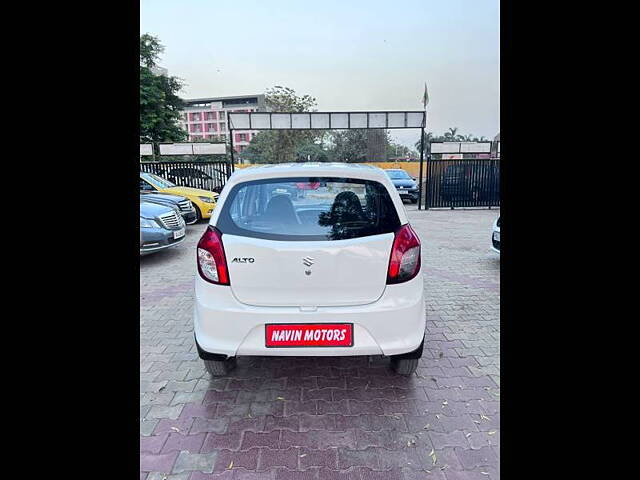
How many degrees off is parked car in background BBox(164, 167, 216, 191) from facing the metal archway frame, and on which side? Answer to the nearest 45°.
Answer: approximately 45° to its left

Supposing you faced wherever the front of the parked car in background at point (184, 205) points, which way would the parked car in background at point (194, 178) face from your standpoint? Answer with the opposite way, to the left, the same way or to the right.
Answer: the same way

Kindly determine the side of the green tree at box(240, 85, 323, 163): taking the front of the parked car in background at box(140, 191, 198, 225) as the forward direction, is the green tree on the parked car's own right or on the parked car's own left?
on the parked car's own left

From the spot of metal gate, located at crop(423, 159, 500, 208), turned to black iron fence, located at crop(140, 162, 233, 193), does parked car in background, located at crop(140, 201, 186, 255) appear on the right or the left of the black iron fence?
left

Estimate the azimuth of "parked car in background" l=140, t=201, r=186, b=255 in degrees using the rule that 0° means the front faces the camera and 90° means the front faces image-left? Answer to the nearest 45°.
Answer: approximately 315°

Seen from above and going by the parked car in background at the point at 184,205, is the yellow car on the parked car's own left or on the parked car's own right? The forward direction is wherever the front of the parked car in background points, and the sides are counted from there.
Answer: on the parked car's own left

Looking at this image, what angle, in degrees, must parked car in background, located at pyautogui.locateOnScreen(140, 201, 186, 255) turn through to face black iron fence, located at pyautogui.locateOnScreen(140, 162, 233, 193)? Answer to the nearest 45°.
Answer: approximately 135° to its left

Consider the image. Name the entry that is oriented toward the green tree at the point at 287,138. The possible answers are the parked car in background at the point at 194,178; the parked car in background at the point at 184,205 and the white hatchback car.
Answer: the white hatchback car

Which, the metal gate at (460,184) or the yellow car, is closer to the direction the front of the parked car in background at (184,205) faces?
the metal gate

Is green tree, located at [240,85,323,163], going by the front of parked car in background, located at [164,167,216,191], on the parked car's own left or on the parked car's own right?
on the parked car's own left

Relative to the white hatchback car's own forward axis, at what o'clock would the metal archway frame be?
The metal archway frame is roughly at 12 o'clock from the white hatchback car.

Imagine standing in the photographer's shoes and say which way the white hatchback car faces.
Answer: facing away from the viewer

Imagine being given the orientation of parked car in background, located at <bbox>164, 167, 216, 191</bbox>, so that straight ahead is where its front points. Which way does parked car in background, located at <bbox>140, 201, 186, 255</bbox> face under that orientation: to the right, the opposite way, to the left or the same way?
the same way

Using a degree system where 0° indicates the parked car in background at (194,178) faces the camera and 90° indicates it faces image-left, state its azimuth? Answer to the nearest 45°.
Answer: approximately 315°

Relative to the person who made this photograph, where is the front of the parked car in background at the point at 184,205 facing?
facing the viewer and to the right of the viewer
